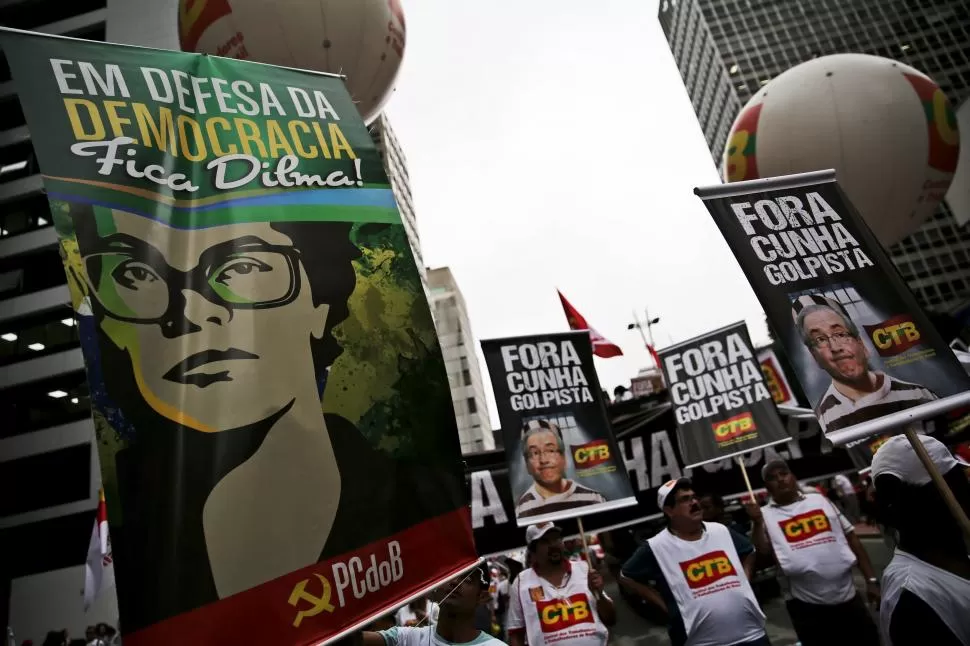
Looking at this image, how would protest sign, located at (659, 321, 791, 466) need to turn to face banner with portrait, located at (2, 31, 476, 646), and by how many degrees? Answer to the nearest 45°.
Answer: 0° — it already faces it

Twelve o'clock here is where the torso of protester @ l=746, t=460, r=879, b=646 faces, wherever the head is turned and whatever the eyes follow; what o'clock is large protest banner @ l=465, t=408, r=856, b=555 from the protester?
The large protest banner is roughly at 5 o'clock from the protester.

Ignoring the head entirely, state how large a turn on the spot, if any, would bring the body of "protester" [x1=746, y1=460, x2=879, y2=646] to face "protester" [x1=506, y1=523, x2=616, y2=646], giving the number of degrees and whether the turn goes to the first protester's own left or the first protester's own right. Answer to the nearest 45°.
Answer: approximately 45° to the first protester's own right

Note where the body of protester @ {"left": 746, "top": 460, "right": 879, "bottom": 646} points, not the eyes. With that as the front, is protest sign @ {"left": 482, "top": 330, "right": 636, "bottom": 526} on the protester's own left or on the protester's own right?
on the protester's own right

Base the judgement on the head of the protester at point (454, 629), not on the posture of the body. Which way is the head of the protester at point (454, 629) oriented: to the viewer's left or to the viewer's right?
to the viewer's left

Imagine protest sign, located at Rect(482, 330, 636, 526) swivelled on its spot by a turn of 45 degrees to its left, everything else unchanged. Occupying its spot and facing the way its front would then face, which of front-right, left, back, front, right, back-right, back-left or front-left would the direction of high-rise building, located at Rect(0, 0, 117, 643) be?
back

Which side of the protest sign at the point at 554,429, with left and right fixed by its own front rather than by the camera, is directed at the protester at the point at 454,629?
front

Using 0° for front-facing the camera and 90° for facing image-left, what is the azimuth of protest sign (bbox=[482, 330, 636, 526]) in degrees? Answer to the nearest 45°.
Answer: approximately 0°

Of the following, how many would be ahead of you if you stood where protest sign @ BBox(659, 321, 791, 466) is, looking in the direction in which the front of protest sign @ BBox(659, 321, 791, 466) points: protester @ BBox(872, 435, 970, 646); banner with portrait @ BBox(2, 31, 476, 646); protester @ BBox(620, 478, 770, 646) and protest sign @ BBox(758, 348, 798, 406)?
3
